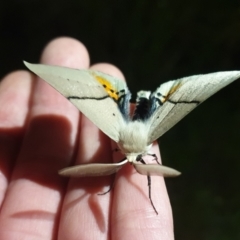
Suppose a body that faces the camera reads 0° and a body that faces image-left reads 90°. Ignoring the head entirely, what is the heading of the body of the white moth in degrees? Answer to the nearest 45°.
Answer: approximately 0°
